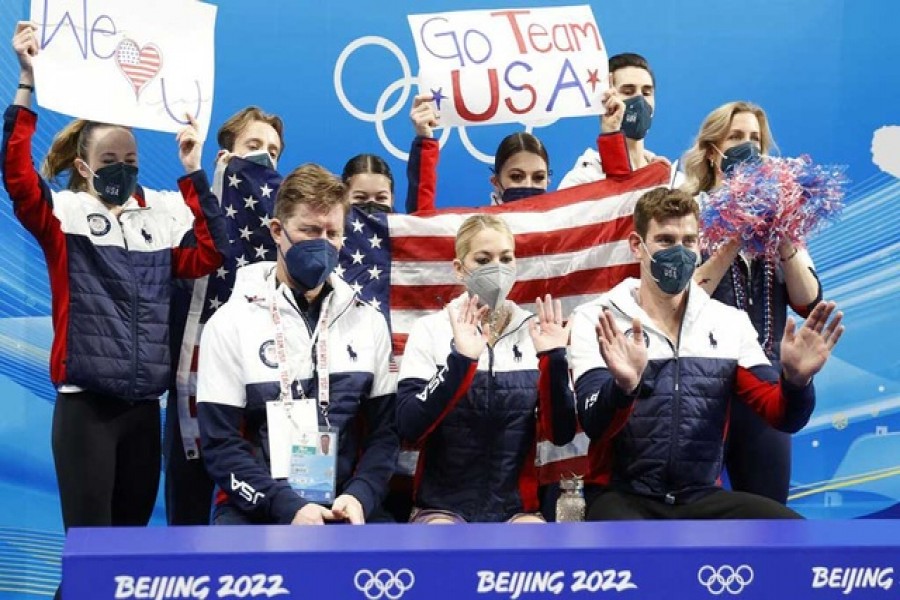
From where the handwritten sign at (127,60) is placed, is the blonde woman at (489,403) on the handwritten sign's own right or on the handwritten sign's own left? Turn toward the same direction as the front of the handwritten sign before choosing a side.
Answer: on the handwritten sign's own left

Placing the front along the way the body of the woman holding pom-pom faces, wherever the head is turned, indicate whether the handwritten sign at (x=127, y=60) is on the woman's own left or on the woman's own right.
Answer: on the woman's own right

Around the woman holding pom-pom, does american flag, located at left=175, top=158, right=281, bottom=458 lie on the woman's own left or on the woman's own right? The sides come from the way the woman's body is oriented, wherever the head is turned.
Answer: on the woman's own right

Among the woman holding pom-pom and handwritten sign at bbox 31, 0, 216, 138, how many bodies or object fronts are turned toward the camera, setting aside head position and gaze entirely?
2

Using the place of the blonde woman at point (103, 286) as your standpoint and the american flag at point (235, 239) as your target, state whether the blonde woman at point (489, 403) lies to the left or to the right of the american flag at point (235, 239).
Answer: right

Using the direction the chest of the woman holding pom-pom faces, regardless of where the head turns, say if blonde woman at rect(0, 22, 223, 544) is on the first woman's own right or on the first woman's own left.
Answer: on the first woman's own right

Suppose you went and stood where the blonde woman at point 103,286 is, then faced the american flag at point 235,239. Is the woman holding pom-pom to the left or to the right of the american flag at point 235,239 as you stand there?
right

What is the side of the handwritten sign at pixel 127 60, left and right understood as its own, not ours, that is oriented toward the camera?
front

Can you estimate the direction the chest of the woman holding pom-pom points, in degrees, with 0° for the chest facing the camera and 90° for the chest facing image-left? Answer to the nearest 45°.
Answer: approximately 0°

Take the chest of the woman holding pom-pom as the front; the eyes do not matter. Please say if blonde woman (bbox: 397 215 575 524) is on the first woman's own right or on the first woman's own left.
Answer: on the first woman's own right
